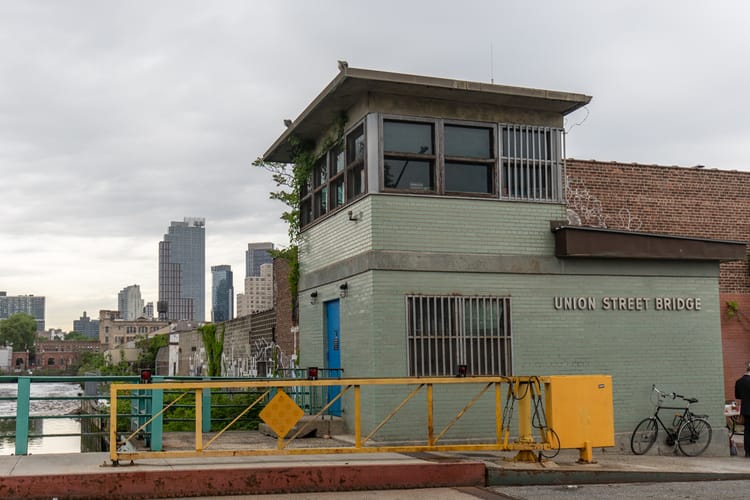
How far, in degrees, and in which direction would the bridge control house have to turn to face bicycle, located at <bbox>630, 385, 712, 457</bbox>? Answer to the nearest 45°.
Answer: approximately 90° to its left

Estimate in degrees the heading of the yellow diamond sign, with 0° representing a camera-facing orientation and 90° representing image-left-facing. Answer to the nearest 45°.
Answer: approximately 0°

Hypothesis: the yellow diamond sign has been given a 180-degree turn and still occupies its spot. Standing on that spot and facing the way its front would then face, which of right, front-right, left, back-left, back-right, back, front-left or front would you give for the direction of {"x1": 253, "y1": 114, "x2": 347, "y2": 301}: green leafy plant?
front

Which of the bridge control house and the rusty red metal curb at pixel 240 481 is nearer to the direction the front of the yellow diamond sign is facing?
the rusty red metal curb

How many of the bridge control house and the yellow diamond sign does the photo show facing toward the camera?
2

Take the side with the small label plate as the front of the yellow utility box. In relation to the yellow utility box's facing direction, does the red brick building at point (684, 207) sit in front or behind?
behind

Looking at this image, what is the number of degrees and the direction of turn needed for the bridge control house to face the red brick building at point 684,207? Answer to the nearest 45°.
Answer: approximately 135° to its left

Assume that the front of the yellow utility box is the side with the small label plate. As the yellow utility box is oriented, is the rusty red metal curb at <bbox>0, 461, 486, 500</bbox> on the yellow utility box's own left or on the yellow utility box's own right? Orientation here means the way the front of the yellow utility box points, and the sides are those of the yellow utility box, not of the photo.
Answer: on the yellow utility box's own right

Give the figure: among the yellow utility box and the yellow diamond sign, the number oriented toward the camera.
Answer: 2

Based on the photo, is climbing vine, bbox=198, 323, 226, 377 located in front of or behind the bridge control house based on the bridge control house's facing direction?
behind

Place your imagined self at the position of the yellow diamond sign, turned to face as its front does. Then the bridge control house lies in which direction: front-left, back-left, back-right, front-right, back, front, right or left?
back-left
